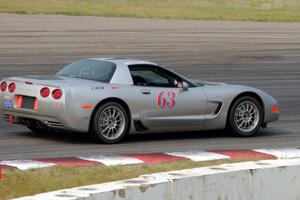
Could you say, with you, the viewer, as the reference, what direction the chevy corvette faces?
facing away from the viewer and to the right of the viewer
